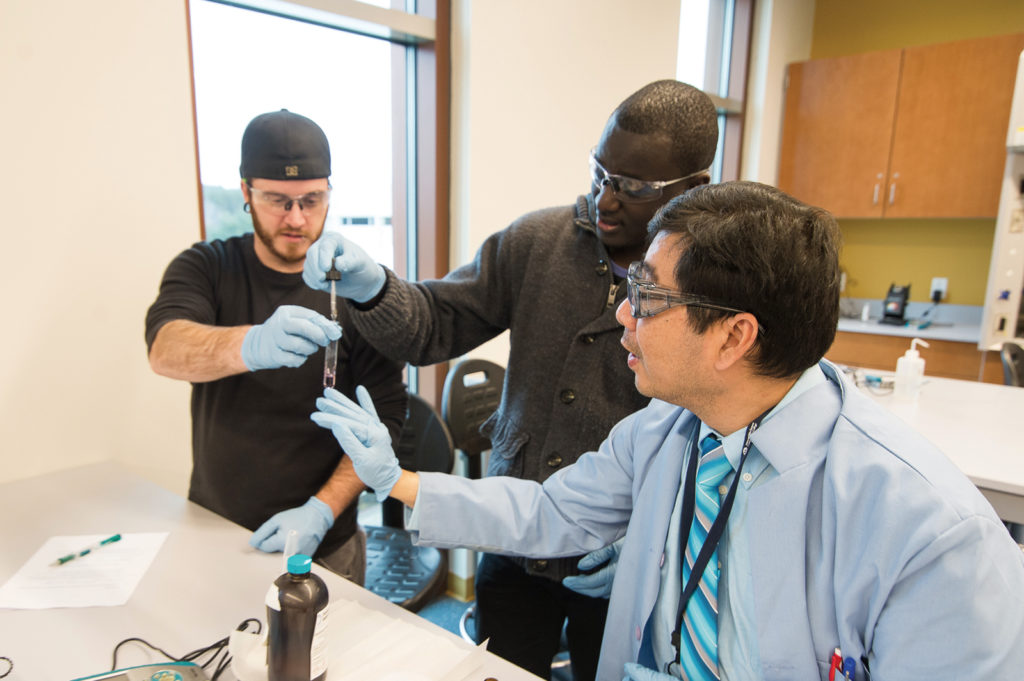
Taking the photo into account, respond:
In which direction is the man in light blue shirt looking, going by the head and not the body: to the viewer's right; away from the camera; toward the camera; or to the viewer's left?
to the viewer's left

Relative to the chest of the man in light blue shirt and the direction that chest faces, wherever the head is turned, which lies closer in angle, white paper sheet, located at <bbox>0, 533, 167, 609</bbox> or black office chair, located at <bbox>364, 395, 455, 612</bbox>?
the white paper sheet

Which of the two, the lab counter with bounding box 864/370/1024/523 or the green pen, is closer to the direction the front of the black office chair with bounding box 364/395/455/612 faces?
the green pen

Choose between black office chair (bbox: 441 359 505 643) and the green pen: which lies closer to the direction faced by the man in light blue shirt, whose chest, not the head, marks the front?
the green pen

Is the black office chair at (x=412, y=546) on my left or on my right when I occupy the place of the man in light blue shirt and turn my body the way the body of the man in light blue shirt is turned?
on my right

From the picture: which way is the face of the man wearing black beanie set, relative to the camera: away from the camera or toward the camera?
toward the camera

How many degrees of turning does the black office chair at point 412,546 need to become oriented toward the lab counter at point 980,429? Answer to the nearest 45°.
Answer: approximately 135° to its left

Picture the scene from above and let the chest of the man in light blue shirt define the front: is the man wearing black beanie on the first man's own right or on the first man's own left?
on the first man's own right

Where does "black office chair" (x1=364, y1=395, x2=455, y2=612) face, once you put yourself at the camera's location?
facing the viewer and to the left of the viewer

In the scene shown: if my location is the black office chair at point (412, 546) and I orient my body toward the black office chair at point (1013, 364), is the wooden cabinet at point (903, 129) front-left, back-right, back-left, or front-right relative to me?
front-left

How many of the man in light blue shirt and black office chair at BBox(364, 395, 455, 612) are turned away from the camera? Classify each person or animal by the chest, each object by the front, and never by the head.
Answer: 0

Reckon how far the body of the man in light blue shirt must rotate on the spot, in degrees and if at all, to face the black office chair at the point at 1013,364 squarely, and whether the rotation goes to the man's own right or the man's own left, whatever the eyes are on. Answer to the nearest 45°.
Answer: approximately 180°

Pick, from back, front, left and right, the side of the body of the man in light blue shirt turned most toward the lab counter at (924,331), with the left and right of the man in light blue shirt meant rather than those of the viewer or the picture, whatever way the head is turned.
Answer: back

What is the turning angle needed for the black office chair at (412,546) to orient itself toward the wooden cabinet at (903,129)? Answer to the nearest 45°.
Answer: approximately 180°

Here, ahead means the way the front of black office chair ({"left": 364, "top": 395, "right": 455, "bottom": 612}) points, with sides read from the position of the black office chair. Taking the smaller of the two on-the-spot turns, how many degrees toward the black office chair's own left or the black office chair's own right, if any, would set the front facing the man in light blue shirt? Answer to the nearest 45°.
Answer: approximately 90° to the black office chair's own left

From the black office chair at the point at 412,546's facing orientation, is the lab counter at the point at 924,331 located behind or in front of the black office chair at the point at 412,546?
behind

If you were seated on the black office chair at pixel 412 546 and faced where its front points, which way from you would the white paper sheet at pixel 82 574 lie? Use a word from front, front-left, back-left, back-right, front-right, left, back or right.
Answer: front
